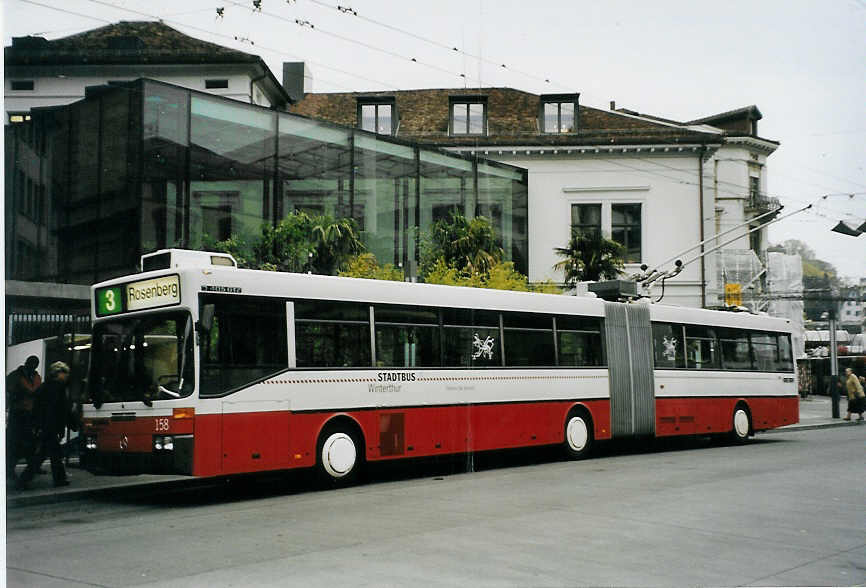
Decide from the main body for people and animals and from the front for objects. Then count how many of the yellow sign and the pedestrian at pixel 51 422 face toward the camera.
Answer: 1

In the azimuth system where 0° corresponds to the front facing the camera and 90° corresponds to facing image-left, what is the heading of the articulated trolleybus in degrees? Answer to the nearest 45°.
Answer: approximately 45°

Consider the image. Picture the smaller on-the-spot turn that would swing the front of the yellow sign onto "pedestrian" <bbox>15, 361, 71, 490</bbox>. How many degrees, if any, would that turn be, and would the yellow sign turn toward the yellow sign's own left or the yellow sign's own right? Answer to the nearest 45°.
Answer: approximately 45° to the yellow sign's own right

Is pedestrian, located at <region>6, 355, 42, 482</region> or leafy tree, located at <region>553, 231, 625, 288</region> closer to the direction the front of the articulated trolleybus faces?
the pedestrian

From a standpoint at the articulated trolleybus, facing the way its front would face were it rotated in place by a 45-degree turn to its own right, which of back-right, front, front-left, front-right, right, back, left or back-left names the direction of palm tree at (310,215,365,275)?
right

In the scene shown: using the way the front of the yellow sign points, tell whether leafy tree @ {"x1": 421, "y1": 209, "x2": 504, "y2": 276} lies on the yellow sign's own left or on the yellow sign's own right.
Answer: on the yellow sign's own right

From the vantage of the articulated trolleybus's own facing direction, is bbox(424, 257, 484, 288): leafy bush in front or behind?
behind
